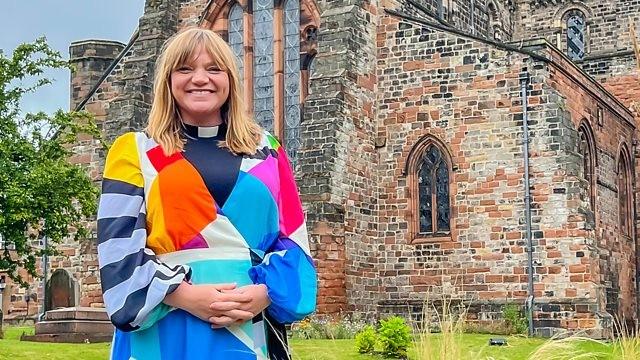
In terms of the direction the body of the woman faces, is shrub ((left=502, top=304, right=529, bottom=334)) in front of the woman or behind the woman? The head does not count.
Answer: behind

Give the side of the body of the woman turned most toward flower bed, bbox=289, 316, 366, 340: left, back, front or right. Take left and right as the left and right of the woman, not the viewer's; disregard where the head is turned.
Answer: back

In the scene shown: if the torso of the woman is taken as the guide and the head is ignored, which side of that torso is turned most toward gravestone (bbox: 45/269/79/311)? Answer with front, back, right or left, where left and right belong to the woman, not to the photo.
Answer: back

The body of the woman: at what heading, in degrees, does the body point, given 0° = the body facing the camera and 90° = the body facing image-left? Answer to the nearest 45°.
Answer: approximately 0°

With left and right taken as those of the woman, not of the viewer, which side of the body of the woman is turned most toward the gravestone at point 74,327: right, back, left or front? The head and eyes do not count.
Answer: back

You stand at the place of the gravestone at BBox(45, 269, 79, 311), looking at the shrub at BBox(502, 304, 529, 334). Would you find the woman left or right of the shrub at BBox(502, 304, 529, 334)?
right

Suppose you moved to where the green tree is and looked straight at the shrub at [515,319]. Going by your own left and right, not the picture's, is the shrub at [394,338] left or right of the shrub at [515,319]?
right

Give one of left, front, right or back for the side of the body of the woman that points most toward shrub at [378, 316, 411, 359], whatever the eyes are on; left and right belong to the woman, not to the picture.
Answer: back

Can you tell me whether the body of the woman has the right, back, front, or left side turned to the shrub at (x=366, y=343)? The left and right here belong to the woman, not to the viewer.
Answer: back
